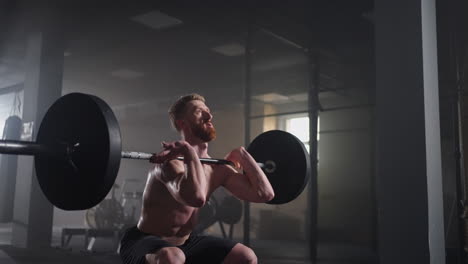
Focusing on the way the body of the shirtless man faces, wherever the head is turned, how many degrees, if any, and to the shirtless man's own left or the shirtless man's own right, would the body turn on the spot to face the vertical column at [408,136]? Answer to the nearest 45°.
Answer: approximately 90° to the shirtless man's own left

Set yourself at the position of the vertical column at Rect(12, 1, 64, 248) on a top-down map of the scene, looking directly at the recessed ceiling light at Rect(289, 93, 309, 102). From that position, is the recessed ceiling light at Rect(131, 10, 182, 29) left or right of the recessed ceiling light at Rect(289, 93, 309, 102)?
right

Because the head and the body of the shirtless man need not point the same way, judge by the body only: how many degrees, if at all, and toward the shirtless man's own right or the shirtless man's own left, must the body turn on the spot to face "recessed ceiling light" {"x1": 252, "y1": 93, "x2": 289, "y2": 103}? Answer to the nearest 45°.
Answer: approximately 135° to the shirtless man's own left

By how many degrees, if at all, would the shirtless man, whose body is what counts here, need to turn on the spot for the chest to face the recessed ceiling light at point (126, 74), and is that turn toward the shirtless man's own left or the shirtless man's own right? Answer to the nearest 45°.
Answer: approximately 135° to the shirtless man's own left

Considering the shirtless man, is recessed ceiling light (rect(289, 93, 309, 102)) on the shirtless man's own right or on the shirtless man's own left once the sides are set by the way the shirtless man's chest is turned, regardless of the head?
on the shirtless man's own left

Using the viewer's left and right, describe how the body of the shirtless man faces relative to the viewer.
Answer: facing the viewer and to the right of the viewer

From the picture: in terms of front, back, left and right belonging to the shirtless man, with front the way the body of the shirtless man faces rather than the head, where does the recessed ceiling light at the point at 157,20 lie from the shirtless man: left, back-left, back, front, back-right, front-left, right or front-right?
back-left

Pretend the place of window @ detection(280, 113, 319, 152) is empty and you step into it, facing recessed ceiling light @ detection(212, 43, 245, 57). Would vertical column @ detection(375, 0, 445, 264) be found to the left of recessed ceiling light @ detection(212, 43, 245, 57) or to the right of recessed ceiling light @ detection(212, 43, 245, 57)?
left

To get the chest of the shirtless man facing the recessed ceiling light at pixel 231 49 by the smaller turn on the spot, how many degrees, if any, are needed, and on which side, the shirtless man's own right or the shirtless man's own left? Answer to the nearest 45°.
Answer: approximately 135° to the shirtless man's own left
